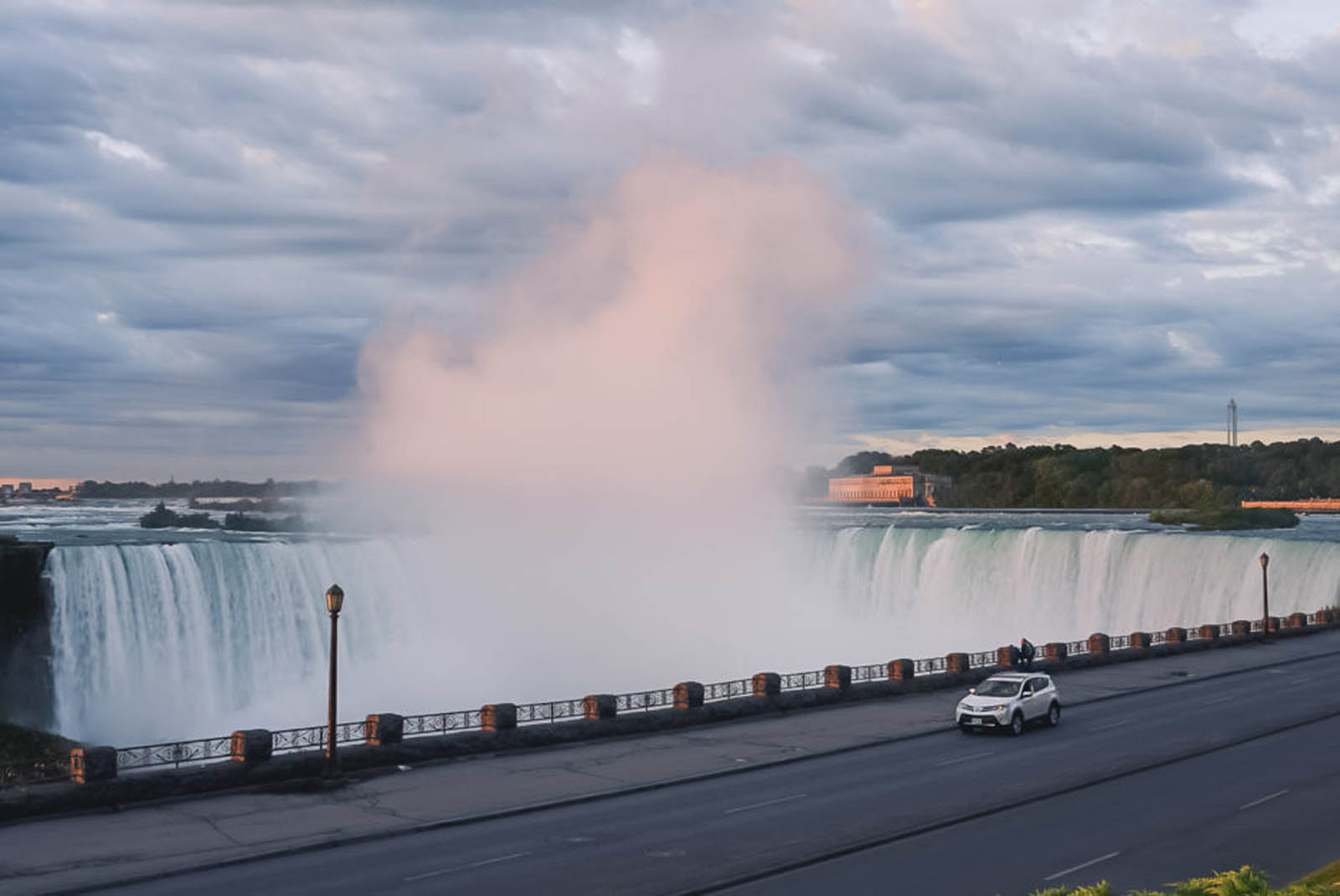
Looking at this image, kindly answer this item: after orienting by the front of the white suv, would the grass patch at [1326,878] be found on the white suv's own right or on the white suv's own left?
on the white suv's own left

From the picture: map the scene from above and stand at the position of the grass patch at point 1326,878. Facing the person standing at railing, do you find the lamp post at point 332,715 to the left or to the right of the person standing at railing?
left

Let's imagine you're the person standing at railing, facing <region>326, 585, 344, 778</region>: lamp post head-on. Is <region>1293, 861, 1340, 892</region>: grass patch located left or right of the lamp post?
left

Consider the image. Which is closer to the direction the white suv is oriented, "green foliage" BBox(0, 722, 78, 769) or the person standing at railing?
the green foliage

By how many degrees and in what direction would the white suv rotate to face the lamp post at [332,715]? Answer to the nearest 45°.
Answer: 0° — it already faces it

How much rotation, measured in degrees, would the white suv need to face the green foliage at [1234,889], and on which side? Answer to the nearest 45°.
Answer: approximately 45° to its left

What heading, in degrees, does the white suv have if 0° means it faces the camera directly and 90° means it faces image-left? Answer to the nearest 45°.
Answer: approximately 45°

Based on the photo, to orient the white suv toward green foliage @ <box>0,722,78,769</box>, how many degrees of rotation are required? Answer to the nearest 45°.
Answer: approximately 45° to its right

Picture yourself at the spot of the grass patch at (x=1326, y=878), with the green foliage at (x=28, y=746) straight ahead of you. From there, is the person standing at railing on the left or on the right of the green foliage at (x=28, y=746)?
right

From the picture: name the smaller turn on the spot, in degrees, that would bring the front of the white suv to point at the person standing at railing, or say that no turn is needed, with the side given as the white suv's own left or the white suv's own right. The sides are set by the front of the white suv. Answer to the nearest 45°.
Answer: approximately 135° to the white suv's own right

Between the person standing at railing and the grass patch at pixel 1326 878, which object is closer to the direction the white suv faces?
the grass patch
